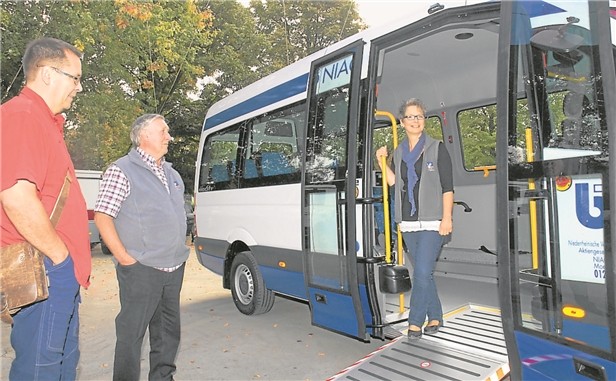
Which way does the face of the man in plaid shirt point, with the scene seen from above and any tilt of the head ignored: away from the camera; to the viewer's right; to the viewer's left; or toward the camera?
to the viewer's right

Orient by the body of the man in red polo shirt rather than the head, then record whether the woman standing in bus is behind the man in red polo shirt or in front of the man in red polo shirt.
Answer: in front

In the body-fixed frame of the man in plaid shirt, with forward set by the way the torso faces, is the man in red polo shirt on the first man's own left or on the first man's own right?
on the first man's own right

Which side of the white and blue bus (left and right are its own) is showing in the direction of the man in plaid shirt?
right

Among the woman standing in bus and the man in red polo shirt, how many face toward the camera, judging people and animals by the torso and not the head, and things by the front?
1

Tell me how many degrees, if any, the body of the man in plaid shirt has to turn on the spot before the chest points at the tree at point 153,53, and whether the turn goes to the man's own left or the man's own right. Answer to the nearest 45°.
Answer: approximately 135° to the man's own left

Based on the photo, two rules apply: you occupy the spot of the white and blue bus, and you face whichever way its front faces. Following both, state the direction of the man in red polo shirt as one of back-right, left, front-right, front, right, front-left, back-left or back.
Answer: right

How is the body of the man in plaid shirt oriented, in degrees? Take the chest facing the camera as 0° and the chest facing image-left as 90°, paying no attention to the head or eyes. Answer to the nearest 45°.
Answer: approximately 315°

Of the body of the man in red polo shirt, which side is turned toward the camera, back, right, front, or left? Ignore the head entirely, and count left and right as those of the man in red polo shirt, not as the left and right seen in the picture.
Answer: right

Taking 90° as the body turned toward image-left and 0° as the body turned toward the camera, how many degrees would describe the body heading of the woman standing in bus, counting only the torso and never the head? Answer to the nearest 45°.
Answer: approximately 0°
